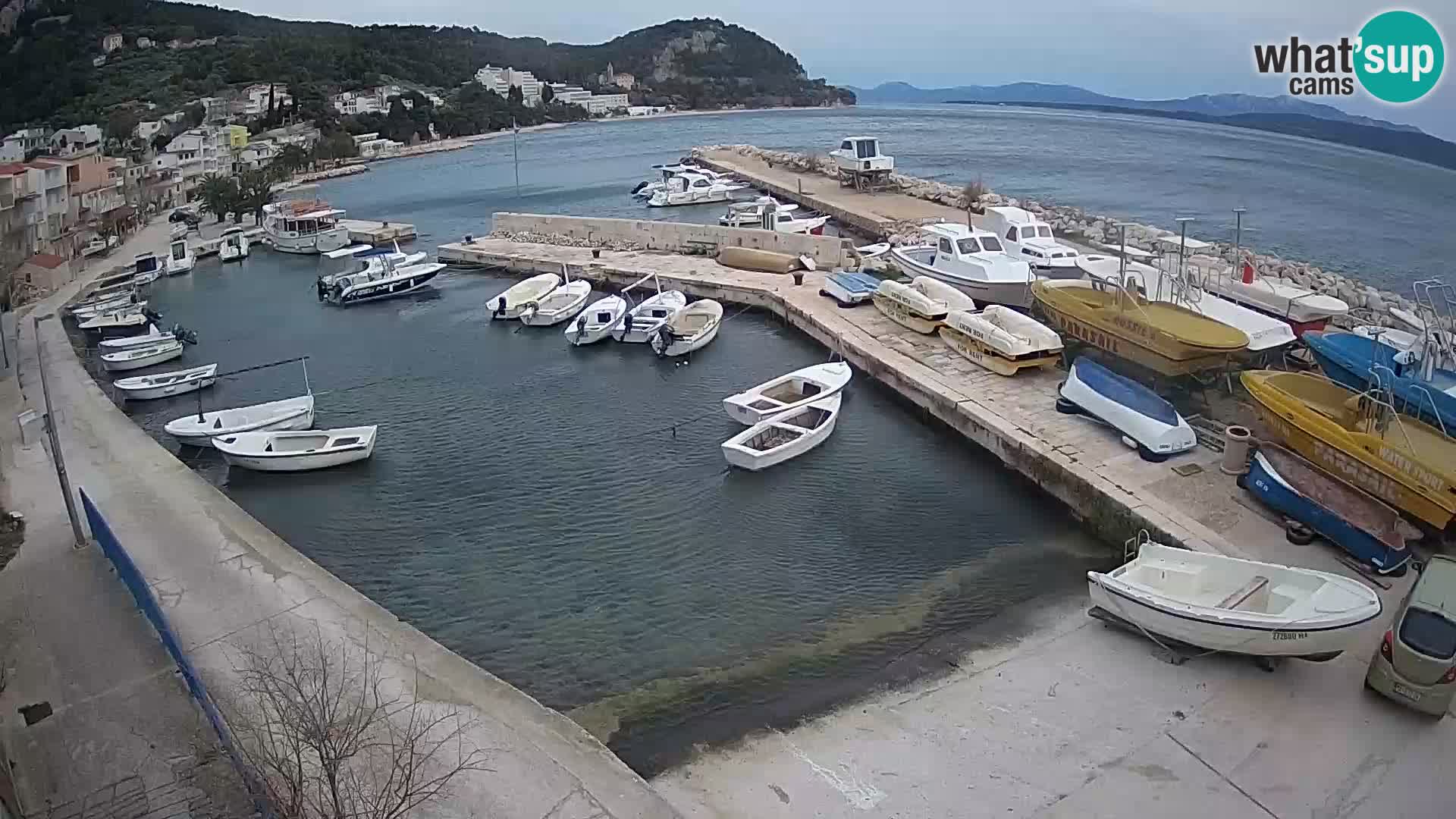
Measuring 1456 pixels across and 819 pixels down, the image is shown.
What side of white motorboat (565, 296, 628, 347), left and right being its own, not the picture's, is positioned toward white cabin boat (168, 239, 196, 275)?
left

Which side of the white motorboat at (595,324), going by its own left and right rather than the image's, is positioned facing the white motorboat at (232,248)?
left

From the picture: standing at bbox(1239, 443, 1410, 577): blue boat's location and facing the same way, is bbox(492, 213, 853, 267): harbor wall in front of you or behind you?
in front

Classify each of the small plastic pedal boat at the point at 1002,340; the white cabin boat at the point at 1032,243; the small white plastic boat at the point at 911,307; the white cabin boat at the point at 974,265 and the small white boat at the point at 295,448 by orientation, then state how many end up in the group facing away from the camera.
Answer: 0

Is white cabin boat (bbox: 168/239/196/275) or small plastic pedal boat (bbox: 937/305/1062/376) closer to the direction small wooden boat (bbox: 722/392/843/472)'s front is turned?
the small plastic pedal boat

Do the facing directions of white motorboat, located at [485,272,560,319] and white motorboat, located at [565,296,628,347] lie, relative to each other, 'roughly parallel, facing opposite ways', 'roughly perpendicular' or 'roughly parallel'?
roughly parallel

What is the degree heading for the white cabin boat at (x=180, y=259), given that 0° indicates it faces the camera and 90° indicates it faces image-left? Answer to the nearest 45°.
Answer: approximately 180°

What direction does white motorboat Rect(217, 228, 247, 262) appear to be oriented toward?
away from the camera

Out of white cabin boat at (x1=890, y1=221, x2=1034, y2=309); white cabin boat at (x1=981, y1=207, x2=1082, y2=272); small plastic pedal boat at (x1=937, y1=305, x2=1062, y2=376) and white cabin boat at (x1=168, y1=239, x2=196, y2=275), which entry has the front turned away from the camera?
white cabin boat at (x1=168, y1=239, x2=196, y2=275)

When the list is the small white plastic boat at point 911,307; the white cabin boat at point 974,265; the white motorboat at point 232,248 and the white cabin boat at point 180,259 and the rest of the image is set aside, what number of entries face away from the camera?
2

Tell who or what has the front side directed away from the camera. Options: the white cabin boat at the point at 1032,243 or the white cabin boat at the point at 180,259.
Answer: the white cabin boat at the point at 180,259
